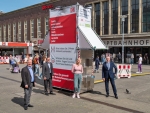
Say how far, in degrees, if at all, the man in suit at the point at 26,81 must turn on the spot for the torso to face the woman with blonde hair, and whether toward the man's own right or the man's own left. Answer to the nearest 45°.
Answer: approximately 90° to the man's own left

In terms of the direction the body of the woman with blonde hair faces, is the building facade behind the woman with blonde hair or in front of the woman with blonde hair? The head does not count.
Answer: behind

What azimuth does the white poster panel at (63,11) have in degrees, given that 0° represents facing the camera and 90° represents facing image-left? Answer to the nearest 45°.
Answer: approximately 45°

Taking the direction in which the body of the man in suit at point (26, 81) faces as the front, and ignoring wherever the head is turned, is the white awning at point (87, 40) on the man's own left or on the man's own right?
on the man's own left

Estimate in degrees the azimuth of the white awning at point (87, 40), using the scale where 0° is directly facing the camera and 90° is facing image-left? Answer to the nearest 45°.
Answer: approximately 315°

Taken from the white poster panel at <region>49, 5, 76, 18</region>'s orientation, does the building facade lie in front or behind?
behind

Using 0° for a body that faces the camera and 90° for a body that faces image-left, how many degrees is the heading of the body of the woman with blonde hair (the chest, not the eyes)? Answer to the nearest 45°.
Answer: approximately 0°

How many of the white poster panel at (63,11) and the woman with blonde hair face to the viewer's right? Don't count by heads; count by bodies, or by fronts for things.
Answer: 0
